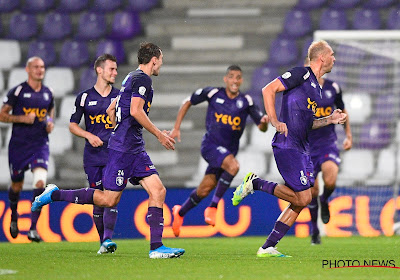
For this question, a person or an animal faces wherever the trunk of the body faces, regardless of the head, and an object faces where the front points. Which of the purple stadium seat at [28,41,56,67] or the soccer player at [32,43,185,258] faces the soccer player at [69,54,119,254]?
the purple stadium seat

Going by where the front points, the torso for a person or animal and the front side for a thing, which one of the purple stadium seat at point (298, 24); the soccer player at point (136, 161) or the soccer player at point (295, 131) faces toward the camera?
the purple stadium seat

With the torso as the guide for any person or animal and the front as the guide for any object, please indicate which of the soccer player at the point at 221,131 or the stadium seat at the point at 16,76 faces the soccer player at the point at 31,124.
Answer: the stadium seat

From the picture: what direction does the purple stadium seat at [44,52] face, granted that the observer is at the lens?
facing the viewer

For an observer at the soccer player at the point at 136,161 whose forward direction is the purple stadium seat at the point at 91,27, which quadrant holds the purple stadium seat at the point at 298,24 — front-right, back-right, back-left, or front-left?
front-right

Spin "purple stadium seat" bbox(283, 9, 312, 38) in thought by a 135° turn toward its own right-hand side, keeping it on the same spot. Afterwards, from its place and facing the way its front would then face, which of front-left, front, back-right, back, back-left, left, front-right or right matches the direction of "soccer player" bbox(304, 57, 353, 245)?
back-left

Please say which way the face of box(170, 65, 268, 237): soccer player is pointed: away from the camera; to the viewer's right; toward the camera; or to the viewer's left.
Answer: toward the camera

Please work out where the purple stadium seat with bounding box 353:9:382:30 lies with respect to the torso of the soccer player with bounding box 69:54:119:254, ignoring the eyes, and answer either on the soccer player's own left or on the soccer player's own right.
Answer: on the soccer player's own left

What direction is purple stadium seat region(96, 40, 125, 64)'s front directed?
toward the camera

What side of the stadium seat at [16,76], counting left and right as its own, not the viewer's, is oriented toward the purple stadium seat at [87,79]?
left

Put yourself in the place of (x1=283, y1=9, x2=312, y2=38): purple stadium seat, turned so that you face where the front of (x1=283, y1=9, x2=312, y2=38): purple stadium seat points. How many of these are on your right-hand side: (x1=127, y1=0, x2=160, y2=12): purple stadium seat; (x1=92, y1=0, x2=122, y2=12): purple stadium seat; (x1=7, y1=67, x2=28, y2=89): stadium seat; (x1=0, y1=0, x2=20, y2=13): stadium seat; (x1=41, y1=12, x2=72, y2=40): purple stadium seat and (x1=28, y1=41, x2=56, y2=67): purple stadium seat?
6

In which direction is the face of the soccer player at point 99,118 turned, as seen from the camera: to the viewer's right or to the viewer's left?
to the viewer's right

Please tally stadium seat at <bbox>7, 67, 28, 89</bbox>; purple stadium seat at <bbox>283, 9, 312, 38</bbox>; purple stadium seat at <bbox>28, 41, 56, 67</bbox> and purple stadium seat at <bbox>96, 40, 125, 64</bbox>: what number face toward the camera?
4

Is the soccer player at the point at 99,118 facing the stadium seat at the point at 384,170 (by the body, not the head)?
no

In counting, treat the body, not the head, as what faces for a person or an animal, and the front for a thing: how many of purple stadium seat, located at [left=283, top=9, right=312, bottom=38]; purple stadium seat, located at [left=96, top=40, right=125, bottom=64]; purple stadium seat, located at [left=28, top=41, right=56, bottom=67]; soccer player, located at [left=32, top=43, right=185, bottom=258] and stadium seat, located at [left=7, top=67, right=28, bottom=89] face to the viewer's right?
1

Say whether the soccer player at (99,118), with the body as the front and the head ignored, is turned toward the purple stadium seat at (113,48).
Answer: no
